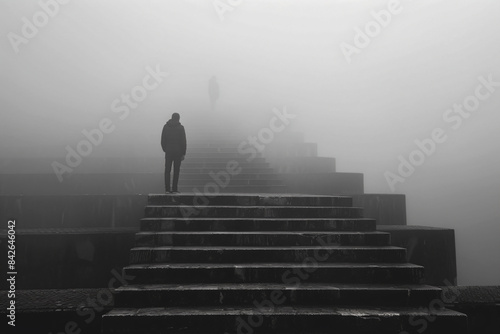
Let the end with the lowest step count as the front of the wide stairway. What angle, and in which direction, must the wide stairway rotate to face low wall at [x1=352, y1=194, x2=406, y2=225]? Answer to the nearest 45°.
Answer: approximately 135° to its left

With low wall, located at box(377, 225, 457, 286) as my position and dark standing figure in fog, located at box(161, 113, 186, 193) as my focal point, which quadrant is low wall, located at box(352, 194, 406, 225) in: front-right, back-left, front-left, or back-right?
front-right

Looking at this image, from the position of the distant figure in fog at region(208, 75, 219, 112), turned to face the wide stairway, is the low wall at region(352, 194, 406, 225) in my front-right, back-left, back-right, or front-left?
front-left

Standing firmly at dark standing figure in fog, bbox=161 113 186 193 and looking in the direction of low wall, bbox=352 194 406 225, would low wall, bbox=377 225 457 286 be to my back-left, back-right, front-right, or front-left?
front-right

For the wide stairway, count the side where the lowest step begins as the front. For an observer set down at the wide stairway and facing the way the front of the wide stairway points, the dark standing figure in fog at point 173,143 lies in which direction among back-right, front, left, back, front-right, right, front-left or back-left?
back-right

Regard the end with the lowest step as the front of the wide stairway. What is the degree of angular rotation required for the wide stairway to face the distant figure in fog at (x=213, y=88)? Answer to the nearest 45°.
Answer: approximately 180°

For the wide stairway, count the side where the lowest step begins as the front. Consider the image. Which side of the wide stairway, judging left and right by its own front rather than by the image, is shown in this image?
front

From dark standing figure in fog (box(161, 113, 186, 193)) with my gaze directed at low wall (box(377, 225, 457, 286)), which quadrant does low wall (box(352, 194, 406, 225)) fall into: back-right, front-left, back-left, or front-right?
front-left
